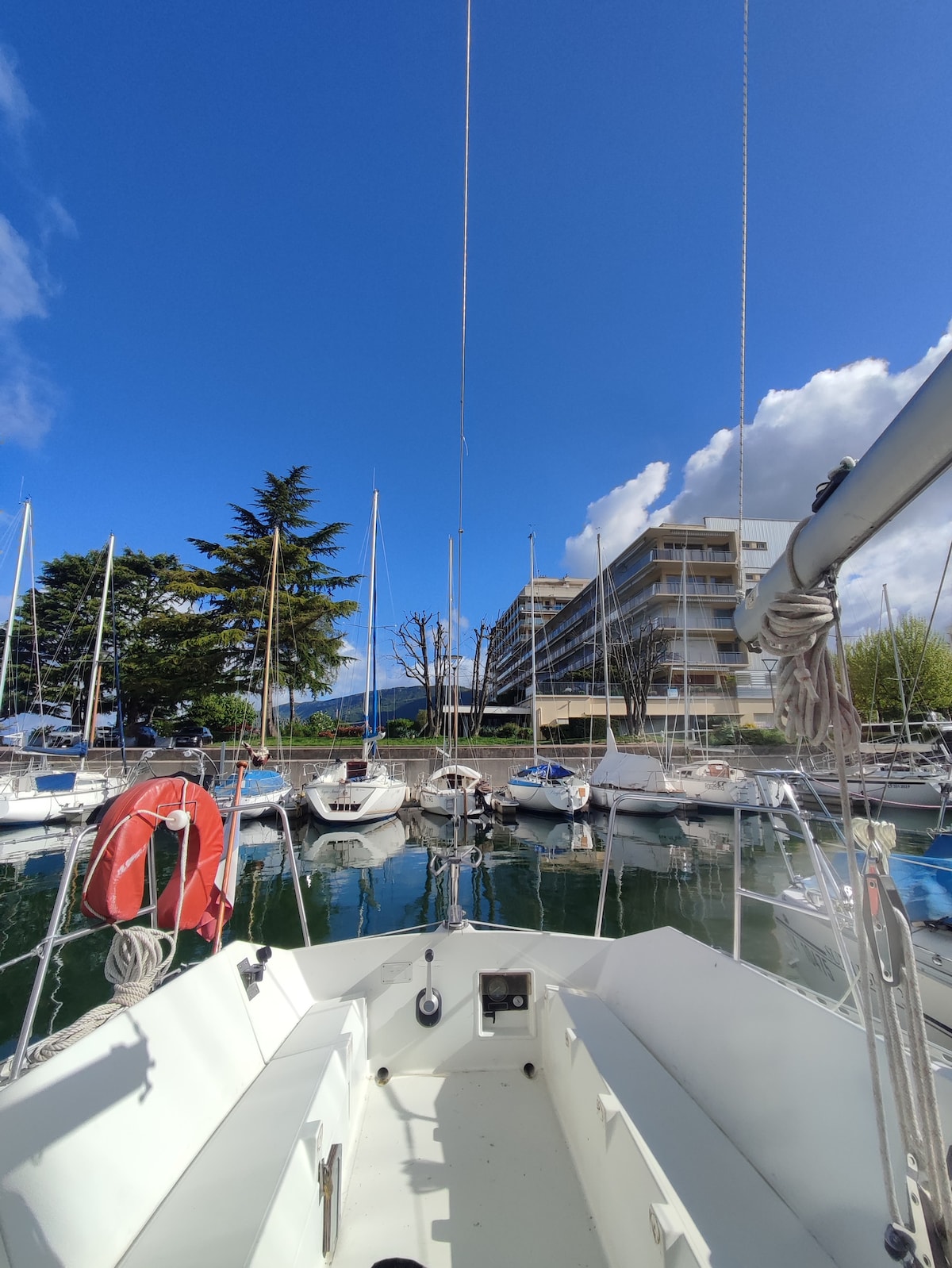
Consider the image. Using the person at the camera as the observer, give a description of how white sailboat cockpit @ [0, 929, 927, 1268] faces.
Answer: facing the viewer

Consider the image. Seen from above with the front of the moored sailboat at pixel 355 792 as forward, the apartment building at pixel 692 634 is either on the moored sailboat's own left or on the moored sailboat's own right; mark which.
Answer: on the moored sailboat's own right

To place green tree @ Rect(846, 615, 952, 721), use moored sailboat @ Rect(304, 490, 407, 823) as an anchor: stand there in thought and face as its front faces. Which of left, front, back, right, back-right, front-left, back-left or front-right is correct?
right

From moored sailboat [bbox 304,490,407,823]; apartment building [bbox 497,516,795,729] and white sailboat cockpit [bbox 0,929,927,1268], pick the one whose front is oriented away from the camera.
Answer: the moored sailboat

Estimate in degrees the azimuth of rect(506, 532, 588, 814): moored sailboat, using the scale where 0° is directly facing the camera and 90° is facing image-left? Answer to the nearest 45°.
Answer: approximately 135°

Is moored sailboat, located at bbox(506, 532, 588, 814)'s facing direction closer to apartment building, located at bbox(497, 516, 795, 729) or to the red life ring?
the apartment building

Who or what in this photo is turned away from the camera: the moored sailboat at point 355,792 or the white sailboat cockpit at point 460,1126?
the moored sailboat

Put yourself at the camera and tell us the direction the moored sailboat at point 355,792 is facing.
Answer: facing away from the viewer

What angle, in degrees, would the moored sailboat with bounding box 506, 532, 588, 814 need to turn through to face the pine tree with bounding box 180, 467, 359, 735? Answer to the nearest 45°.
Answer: approximately 45° to its left

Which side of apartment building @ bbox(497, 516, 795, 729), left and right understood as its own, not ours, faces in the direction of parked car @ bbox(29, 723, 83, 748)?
front

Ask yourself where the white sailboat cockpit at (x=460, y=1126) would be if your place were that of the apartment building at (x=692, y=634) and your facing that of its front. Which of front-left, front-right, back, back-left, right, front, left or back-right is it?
front-left

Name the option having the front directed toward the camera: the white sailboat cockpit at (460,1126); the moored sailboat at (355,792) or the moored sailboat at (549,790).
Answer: the white sailboat cockpit

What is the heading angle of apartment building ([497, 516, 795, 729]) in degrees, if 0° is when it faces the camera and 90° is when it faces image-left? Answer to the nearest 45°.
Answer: approximately 45°

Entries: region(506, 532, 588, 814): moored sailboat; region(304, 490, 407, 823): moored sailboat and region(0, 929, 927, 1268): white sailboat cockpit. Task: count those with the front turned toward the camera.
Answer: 1
